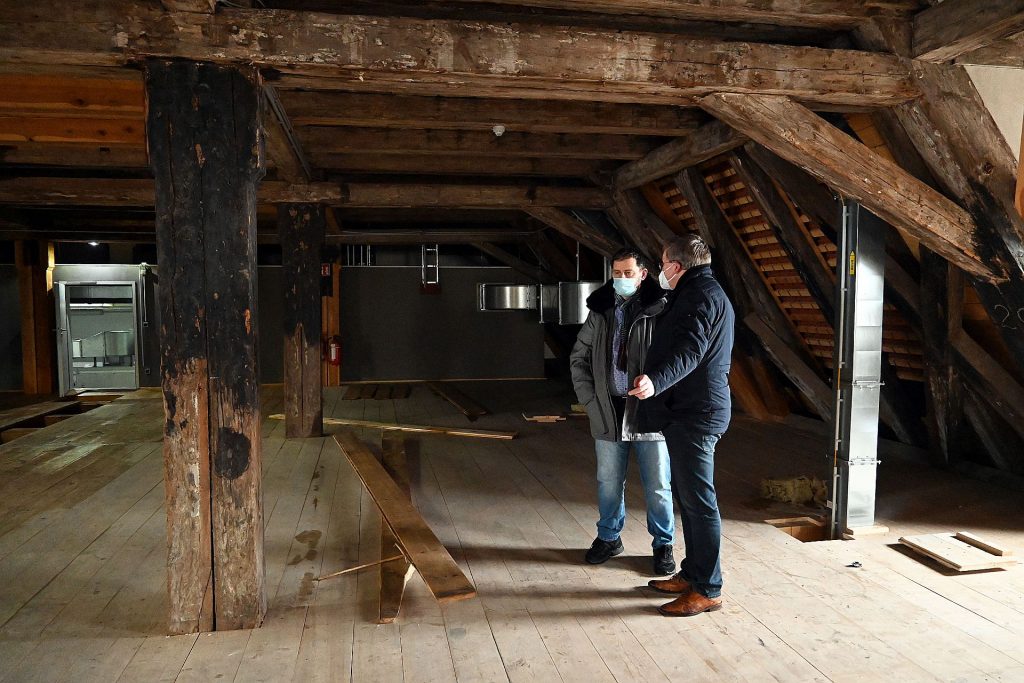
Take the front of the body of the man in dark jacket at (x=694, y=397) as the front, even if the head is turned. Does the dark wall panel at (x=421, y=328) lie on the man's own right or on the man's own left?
on the man's own right

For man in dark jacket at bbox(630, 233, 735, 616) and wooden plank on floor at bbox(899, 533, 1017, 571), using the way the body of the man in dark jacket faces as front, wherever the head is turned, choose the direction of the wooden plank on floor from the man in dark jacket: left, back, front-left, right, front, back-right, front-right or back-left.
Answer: back-right

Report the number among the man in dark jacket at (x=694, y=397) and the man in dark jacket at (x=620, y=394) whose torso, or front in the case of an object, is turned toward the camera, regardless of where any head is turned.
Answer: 1

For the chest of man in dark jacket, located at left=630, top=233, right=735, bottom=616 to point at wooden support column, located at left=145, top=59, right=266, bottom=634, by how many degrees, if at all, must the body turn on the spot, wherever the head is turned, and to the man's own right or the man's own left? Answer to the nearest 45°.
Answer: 0° — they already face it

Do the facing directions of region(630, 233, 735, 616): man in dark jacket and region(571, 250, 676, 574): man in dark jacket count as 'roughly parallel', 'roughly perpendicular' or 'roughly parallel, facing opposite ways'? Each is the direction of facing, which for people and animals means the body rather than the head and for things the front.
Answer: roughly perpendicular

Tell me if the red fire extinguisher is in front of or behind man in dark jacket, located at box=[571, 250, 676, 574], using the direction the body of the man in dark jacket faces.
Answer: behind

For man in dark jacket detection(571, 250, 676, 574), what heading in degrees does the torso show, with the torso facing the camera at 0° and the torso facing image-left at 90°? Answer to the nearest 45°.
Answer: approximately 0°

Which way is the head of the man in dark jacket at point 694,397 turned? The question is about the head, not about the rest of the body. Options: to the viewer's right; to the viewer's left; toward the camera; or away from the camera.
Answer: to the viewer's left

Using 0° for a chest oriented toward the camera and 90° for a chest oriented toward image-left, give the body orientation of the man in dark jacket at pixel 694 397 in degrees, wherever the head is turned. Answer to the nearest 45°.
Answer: approximately 90°

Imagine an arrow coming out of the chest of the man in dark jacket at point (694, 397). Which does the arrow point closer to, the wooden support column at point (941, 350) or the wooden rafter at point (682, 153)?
the wooden rafter
